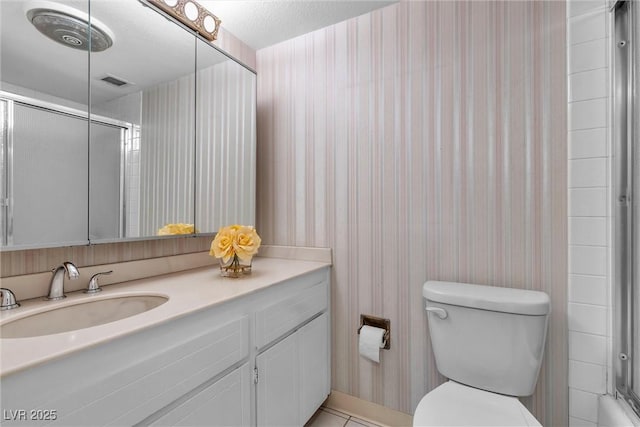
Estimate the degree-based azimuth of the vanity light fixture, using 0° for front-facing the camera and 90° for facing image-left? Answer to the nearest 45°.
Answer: approximately 315°

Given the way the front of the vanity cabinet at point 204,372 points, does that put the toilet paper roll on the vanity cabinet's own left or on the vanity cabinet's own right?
on the vanity cabinet's own left

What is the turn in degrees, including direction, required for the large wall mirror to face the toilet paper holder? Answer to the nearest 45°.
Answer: approximately 45° to its left

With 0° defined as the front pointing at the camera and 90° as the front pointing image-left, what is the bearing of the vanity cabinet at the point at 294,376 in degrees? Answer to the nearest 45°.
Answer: approximately 315°
